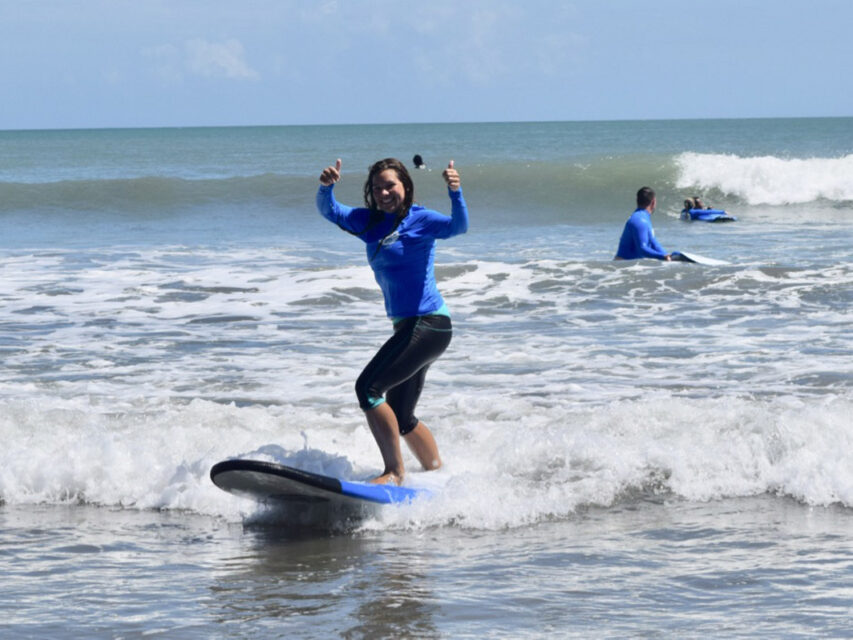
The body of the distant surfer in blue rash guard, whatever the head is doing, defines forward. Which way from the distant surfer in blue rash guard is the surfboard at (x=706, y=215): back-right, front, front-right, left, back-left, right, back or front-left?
front-left

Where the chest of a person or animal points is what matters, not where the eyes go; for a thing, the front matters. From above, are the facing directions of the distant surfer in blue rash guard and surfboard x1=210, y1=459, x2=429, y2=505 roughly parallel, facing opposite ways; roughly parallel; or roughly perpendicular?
roughly parallel, facing opposite ways

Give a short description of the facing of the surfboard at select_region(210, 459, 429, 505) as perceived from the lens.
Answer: facing the viewer and to the left of the viewer

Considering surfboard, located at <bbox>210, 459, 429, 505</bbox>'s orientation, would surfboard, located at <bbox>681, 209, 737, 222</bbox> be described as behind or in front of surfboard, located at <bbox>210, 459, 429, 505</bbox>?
behind

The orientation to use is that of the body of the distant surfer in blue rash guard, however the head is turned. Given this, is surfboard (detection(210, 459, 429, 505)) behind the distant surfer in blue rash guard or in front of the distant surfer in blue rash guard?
behind

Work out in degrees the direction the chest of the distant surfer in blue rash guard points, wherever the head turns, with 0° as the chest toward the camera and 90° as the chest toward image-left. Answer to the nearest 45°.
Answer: approximately 225°
